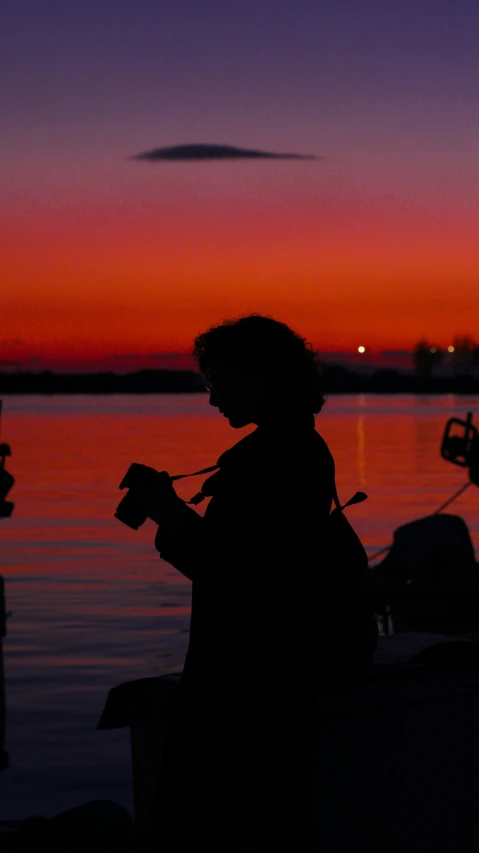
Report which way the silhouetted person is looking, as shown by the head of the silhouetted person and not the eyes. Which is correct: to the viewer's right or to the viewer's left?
to the viewer's left

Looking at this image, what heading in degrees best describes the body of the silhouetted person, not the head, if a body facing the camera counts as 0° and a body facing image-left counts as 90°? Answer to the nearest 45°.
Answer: approximately 90°
